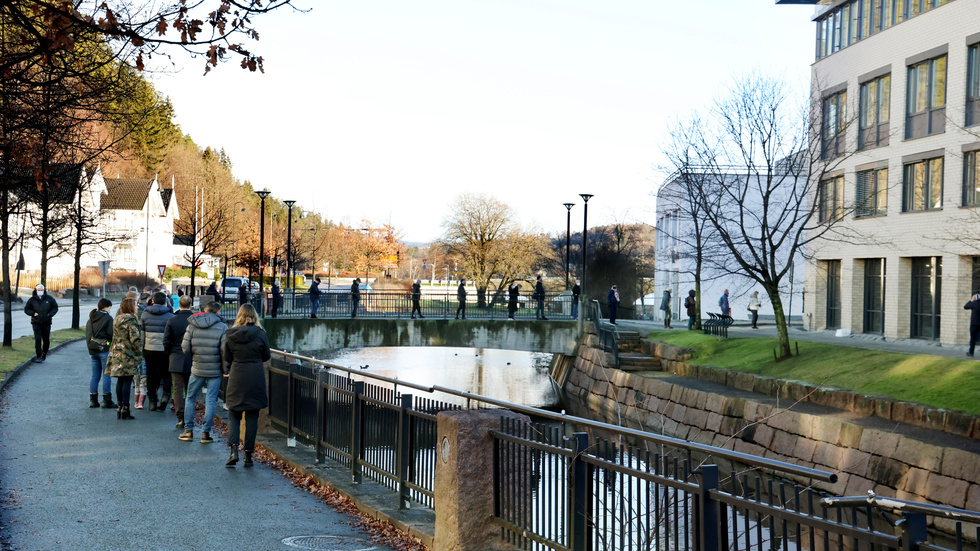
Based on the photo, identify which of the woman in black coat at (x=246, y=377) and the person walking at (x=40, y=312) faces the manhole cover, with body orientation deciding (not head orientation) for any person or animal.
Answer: the person walking

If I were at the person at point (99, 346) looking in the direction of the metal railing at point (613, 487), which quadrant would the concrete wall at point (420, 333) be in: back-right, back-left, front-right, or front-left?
back-left

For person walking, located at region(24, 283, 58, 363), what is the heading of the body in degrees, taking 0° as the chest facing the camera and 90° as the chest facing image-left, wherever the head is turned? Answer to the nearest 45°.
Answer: approximately 0°

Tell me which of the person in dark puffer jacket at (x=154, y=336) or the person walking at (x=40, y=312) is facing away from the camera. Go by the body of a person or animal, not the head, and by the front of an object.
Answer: the person in dark puffer jacket

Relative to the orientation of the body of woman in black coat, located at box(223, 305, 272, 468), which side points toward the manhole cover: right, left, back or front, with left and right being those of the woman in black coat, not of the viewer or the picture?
back

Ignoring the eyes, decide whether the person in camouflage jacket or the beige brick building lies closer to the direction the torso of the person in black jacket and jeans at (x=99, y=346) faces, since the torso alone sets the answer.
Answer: the beige brick building

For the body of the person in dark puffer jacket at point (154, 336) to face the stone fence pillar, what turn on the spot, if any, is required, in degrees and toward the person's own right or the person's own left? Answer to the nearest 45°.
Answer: approximately 180°

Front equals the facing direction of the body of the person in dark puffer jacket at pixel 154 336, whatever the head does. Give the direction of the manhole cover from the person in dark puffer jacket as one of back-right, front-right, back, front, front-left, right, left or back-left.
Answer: back

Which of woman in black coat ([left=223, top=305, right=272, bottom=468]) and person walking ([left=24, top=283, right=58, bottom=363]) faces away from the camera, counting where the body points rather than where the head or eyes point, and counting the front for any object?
the woman in black coat

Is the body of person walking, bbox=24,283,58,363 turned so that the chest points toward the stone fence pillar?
yes

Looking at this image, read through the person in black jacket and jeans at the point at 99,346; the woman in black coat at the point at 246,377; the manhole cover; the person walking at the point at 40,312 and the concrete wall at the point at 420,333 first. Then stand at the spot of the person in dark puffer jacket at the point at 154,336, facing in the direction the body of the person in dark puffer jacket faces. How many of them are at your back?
2

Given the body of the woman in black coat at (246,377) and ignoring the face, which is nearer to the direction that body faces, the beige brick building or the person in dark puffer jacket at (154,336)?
the person in dark puffer jacket

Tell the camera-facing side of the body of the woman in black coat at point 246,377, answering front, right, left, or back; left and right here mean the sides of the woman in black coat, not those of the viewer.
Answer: back
